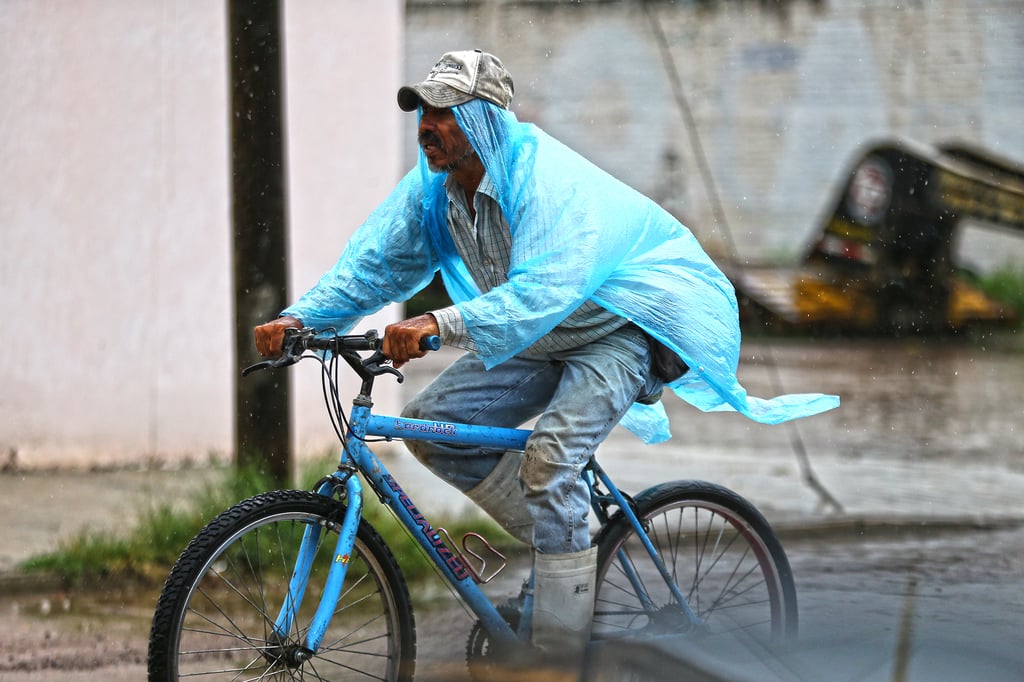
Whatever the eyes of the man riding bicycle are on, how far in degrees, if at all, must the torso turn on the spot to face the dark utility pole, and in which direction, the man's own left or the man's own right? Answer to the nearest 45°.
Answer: approximately 90° to the man's own right

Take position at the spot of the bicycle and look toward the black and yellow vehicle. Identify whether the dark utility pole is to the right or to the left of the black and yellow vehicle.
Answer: left

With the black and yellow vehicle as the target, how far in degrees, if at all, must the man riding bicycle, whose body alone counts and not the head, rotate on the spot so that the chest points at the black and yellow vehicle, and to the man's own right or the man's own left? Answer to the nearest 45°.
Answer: approximately 135° to the man's own right

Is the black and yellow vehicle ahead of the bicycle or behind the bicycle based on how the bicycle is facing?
behind

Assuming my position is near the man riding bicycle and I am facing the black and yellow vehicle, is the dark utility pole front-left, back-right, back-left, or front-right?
front-left

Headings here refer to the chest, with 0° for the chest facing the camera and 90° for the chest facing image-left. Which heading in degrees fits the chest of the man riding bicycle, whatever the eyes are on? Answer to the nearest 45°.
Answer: approximately 45°

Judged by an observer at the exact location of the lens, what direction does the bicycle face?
facing the viewer and to the left of the viewer

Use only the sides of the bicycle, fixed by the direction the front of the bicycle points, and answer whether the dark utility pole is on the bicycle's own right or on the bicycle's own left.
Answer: on the bicycle's own right
